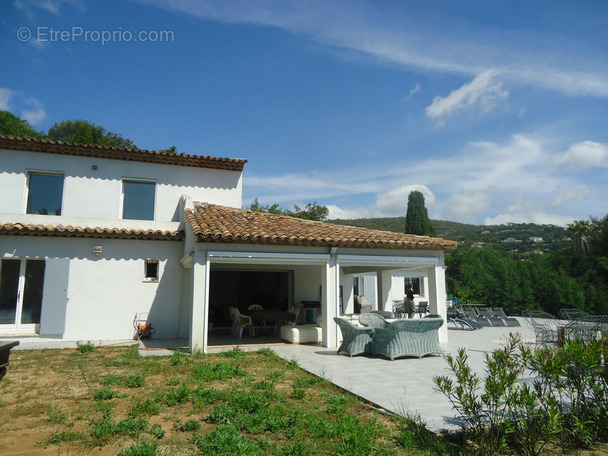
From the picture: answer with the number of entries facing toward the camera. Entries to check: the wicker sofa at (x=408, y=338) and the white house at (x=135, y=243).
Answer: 1

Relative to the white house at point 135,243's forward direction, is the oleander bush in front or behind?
in front

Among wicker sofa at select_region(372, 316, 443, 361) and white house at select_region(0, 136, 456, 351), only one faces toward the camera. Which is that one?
the white house

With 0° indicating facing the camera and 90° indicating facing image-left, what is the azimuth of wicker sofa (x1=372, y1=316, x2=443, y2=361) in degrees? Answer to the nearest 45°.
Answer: approximately 135°

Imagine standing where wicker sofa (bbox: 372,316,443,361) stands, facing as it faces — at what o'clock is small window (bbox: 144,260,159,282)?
The small window is roughly at 11 o'clock from the wicker sofa.

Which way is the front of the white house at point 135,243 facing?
toward the camera

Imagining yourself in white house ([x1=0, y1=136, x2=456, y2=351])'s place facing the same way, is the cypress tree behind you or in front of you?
behind

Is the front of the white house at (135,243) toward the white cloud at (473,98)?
no

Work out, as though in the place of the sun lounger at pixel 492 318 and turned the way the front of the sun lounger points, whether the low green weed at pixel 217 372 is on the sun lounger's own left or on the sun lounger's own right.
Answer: on the sun lounger's own right

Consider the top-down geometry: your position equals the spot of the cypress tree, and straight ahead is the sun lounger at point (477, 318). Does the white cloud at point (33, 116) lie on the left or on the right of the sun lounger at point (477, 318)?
right

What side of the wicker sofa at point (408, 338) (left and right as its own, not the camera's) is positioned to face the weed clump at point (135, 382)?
left
